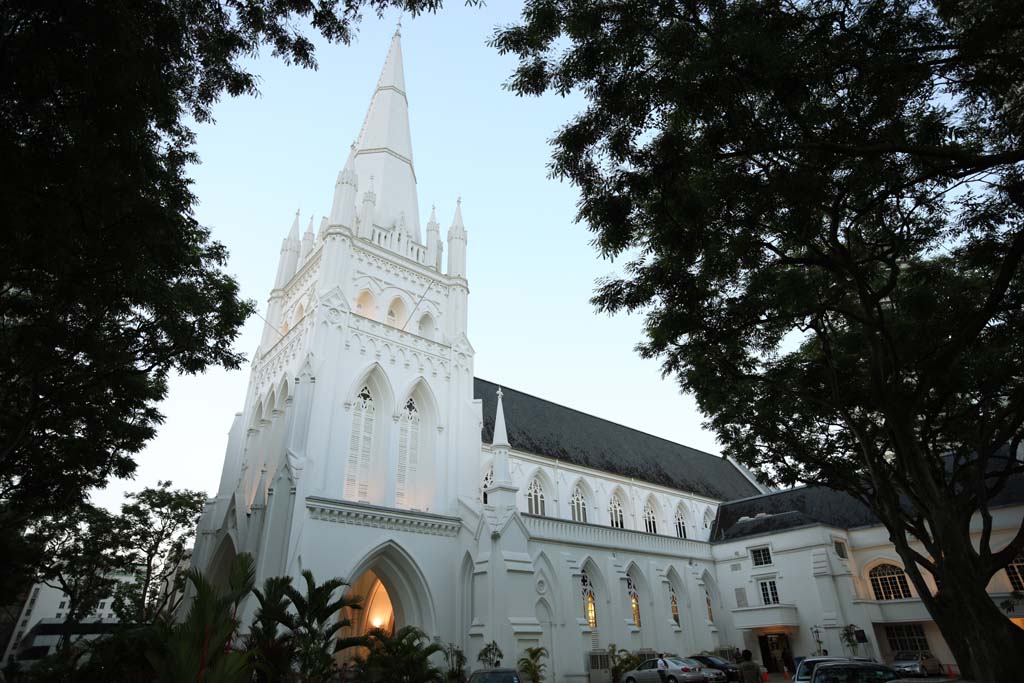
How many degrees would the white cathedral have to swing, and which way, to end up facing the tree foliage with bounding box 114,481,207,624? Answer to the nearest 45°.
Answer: approximately 45° to its right

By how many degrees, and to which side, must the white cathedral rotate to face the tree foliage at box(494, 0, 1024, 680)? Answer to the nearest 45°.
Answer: approximately 90° to its left

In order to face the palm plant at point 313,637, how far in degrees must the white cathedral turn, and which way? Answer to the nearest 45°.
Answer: approximately 45° to its left

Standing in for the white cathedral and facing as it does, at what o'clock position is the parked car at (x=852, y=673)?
The parked car is roughly at 9 o'clock from the white cathedral.

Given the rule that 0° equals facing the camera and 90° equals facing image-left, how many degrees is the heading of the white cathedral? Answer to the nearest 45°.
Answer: approximately 45°
